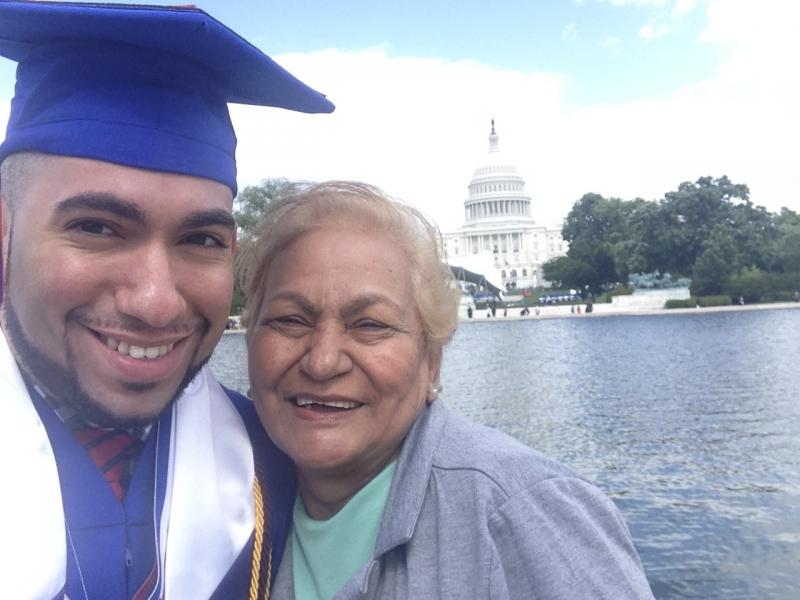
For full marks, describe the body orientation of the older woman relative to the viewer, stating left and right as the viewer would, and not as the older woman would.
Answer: facing the viewer and to the left of the viewer
